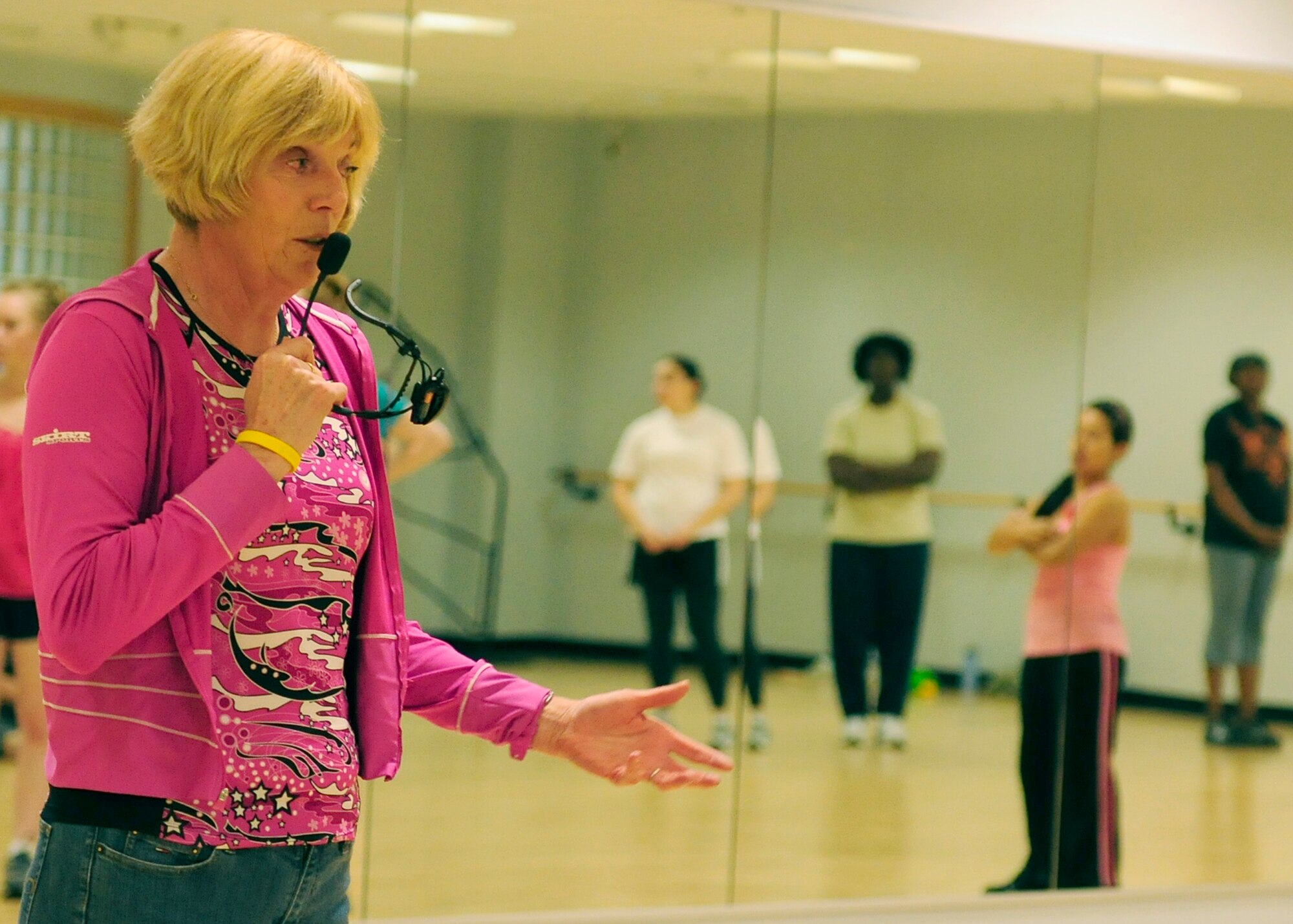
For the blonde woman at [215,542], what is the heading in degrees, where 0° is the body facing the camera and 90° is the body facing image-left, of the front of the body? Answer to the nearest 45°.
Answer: approximately 315°
